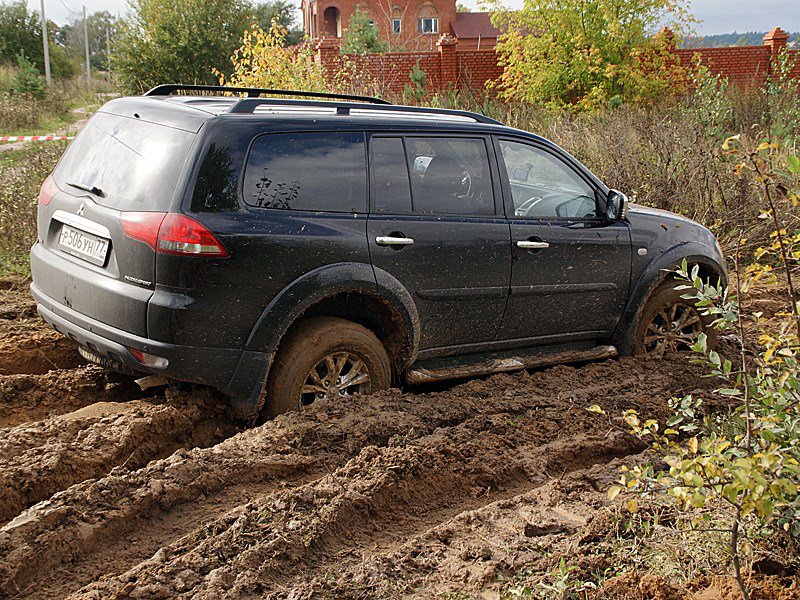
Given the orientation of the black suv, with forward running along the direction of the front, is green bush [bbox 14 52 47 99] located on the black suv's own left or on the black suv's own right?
on the black suv's own left

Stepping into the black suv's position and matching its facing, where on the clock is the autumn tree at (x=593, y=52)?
The autumn tree is roughly at 11 o'clock from the black suv.

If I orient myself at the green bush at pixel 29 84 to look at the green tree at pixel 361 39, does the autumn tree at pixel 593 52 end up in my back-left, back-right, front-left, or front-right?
front-right

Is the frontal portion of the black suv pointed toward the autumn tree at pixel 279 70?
no

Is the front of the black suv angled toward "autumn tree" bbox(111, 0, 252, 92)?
no

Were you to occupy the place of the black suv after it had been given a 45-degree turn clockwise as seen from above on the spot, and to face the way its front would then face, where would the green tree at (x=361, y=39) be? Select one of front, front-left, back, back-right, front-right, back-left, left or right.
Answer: left

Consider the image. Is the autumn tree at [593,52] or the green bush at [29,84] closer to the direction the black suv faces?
the autumn tree

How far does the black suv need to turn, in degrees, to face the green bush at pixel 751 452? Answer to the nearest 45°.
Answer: approximately 90° to its right

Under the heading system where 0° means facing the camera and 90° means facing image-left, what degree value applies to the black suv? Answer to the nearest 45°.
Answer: approximately 225°

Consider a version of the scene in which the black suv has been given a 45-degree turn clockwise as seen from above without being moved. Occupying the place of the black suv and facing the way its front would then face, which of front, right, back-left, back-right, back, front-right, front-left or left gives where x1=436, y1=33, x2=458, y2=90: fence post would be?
left

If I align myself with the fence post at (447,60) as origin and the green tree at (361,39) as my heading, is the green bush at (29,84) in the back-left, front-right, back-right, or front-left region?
front-left

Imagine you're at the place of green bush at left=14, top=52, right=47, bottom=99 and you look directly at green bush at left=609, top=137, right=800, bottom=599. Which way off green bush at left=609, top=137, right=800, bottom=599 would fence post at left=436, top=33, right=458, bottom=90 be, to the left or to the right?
left

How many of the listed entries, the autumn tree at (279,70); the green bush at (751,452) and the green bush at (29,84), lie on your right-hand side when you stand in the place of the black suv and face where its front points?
1
